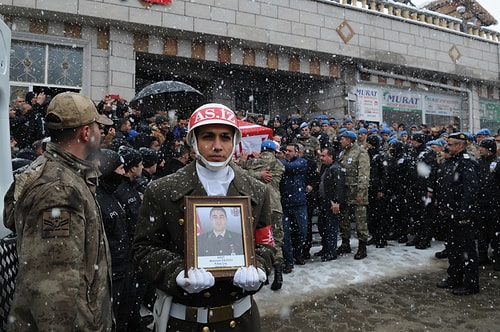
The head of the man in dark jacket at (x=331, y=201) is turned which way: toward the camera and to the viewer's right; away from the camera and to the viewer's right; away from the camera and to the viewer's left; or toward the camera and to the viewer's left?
toward the camera and to the viewer's left

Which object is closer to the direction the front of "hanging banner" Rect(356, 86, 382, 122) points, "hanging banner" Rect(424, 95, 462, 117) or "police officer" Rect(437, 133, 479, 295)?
the police officer

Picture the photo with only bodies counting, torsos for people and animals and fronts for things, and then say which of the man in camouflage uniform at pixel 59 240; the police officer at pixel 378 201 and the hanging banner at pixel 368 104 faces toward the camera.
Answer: the hanging banner

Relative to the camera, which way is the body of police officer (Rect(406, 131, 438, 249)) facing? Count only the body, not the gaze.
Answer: to the viewer's left

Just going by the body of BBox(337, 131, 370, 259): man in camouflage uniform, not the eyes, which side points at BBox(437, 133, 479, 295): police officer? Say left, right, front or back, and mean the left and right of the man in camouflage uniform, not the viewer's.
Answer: left

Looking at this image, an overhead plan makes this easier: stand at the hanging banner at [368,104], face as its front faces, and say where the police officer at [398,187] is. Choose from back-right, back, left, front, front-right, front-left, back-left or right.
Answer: front

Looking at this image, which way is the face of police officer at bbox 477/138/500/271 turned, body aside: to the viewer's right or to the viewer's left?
to the viewer's left

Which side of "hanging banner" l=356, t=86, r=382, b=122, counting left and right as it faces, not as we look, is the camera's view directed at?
front

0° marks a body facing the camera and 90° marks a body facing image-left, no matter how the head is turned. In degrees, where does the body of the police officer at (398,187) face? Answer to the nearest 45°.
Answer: approximately 90°

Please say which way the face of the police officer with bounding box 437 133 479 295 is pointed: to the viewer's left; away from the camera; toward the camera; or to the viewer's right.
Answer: to the viewer's left

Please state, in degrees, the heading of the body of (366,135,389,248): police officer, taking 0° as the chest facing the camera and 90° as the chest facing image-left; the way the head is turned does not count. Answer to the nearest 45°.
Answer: approximately 90°

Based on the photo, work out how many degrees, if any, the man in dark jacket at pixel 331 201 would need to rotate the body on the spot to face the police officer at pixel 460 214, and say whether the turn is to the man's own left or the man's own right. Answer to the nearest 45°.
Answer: approximately 135° to the man's own left
